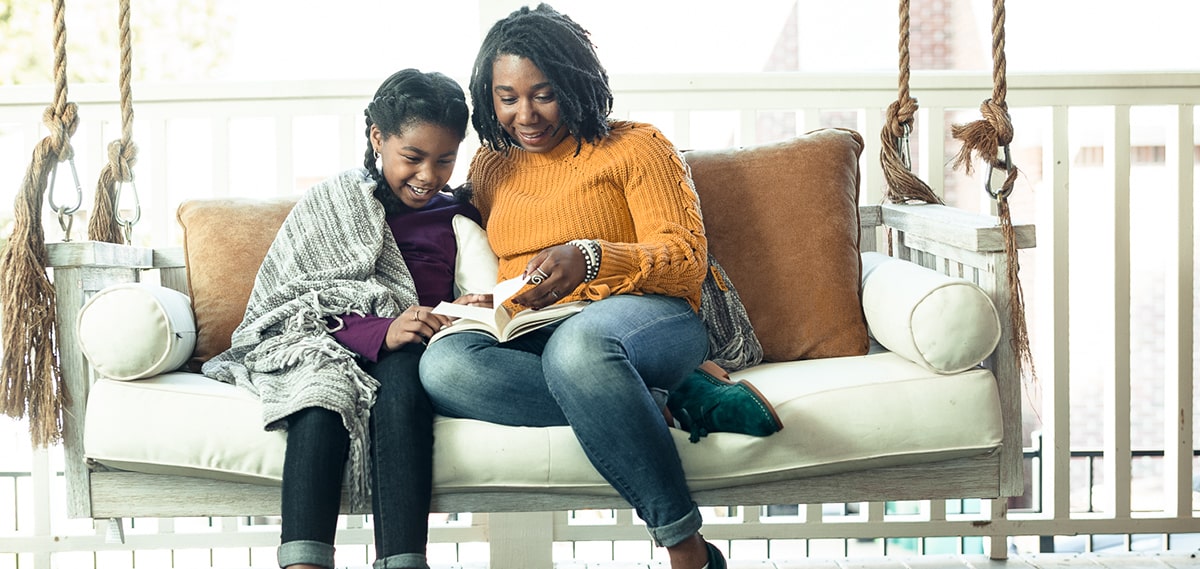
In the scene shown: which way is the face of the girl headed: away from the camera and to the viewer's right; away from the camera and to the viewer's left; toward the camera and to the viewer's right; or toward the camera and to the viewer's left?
toward the camera and to the viewer's right

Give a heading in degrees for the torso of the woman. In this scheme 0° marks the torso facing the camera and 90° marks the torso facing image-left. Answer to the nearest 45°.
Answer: approximately 45°

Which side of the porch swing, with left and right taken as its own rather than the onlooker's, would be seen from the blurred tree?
back

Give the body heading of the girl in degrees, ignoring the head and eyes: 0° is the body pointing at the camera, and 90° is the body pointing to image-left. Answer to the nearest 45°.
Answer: approximately 315°

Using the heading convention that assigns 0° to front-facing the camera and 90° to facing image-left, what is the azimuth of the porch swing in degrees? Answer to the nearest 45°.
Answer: approximately 0°

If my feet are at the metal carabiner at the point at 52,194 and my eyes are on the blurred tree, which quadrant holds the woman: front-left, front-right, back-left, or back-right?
back-right

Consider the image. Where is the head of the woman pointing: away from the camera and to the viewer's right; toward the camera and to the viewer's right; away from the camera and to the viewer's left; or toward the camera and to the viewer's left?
toward the camera and to the viewer's left

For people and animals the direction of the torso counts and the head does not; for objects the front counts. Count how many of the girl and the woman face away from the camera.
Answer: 0

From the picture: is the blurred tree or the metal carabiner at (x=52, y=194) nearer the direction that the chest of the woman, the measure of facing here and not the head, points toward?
the metal carabiner
